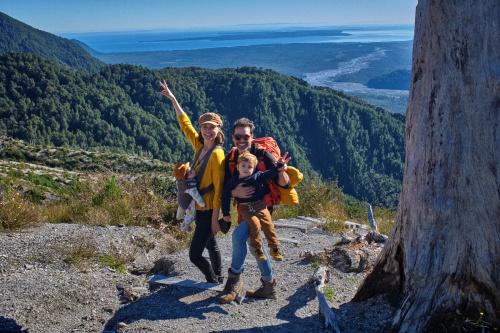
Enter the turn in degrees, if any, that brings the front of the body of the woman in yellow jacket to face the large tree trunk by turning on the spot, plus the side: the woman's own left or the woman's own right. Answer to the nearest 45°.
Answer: approximately 90° to the woman's own left

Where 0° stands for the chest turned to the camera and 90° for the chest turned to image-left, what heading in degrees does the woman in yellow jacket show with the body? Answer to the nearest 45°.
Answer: approximately 45°

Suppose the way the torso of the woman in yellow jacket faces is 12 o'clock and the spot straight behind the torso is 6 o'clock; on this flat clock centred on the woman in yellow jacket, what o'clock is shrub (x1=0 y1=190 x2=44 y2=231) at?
The shrub is roughly at 3 o'clock from the woman in yellow jacket.
